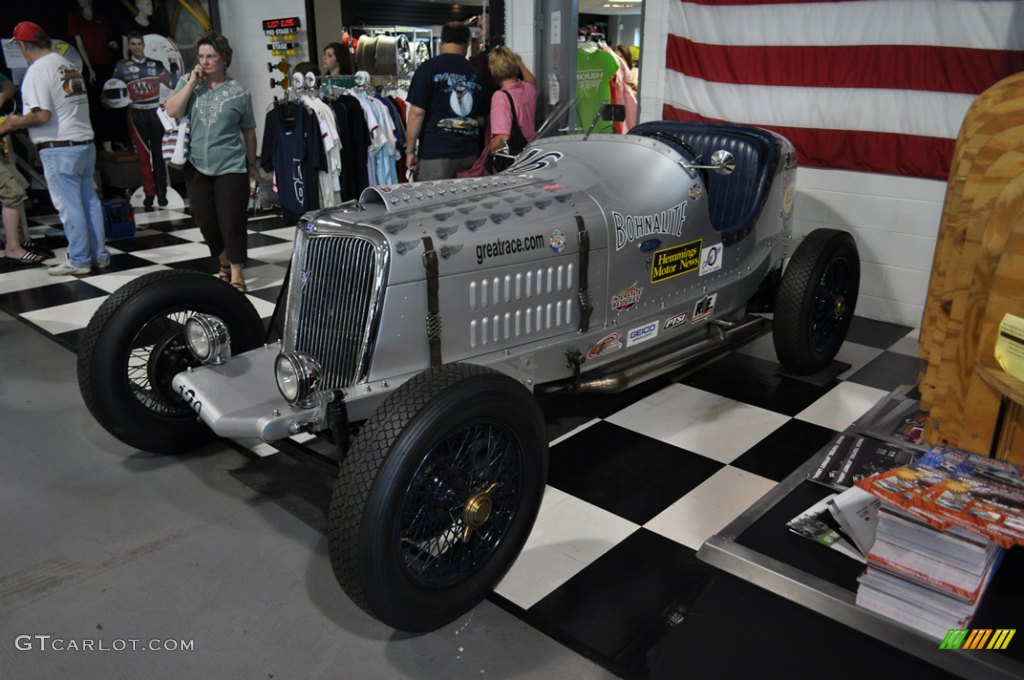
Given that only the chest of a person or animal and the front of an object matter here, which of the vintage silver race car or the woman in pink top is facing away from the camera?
the woman in pink top

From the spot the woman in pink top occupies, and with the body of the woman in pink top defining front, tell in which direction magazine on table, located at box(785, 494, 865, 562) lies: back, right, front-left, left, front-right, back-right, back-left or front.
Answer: back

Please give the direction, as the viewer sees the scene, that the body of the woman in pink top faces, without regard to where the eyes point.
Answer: away from the camera

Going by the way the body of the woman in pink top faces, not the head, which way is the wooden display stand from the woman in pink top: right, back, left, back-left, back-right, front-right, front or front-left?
back

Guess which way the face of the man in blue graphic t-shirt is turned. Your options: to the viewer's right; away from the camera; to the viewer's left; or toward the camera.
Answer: away from the camera

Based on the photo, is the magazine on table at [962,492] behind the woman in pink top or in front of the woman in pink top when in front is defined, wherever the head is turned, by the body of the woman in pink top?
behind
